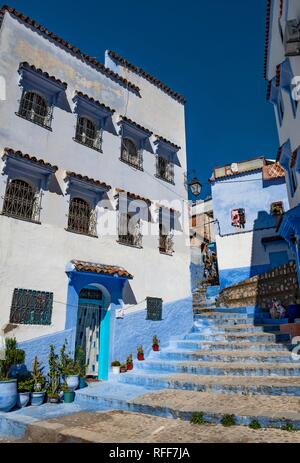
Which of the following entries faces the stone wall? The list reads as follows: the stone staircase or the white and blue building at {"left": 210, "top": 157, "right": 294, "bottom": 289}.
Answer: the white and blue building

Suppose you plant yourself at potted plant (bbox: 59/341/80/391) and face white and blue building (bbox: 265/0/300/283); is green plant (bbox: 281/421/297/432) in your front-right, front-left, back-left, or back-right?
front-right

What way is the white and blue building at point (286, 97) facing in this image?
to the viewer's left

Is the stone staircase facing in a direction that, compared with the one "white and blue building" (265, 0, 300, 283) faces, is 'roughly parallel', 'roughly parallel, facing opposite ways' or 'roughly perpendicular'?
roughly perpendicular

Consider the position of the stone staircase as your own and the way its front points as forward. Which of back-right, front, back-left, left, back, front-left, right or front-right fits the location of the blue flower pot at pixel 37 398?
right

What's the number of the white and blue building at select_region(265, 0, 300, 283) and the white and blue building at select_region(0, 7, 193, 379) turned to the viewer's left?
1

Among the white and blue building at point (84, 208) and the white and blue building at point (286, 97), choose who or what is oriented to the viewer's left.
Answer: the white and blue building at point (286, 97)

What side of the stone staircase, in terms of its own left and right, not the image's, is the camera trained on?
front

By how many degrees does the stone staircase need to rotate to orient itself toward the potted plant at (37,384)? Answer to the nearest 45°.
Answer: approximately 90° to its right

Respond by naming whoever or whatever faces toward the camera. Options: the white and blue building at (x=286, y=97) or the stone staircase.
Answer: the stone staircase

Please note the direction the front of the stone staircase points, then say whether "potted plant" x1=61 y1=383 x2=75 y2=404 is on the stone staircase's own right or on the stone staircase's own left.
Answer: on the stone staircase's own right
